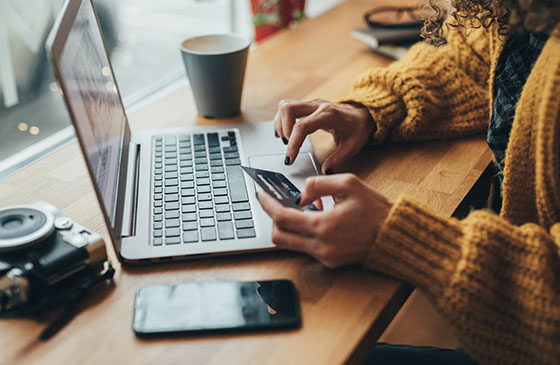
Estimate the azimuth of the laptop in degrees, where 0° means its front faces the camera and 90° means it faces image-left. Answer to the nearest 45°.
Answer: approximately 270°
